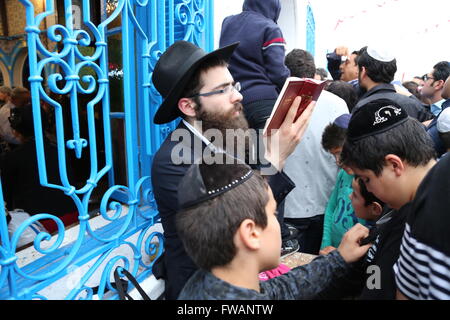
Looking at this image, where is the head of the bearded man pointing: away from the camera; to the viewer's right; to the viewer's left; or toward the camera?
to the viewer's right

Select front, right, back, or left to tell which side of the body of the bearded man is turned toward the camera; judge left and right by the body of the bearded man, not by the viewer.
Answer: right
